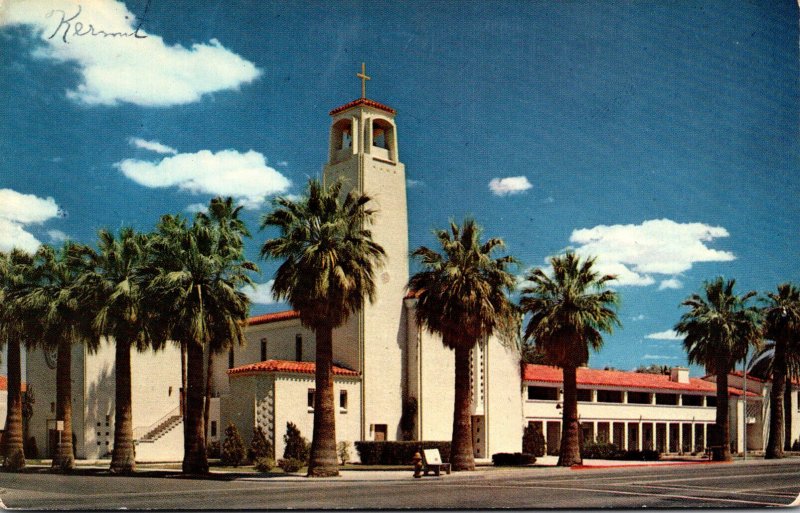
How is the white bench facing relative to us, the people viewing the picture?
facing the viewer and to the right of the viewer

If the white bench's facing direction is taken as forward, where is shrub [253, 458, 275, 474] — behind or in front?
behind

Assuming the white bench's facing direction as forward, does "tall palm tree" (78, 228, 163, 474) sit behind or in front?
behind
